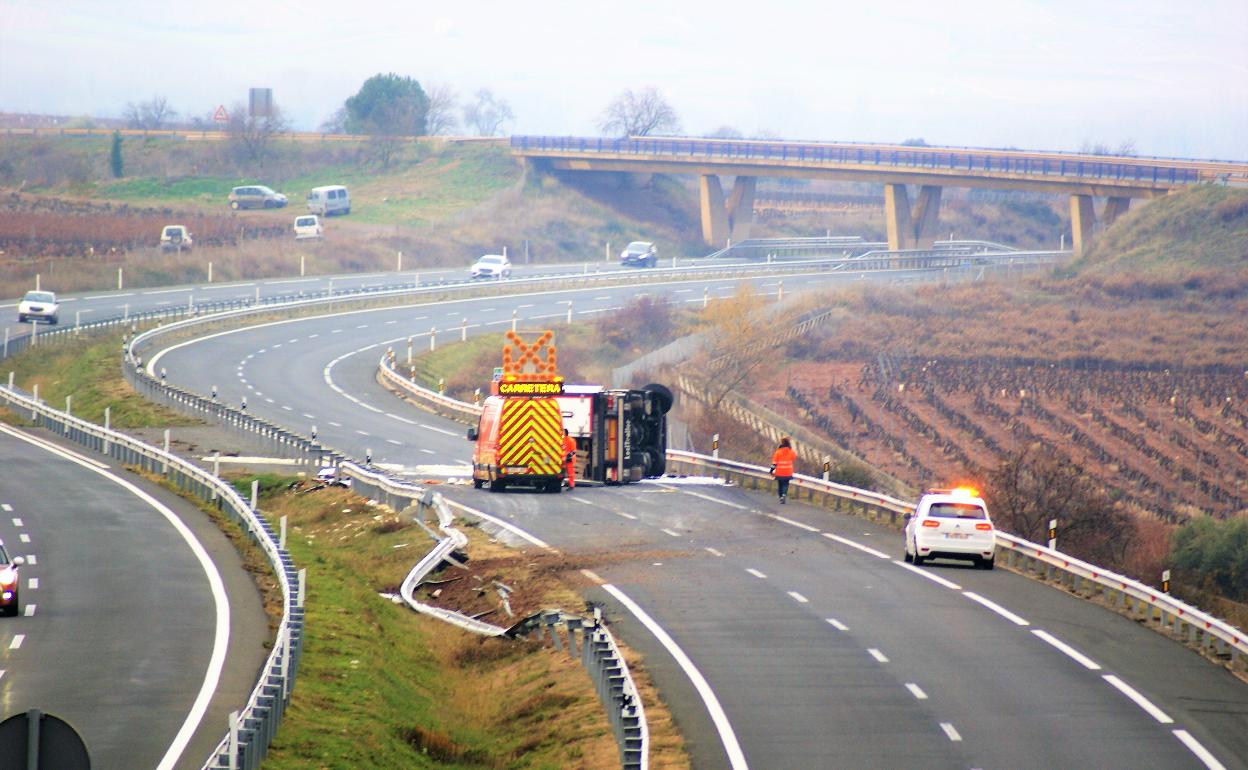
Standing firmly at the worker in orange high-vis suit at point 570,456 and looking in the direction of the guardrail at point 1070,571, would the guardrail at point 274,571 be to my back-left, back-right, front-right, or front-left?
front-right

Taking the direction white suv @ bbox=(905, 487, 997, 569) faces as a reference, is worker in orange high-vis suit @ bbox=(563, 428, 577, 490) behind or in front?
in front

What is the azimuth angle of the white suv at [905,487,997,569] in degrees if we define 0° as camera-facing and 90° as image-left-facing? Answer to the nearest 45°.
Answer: approximately 180°

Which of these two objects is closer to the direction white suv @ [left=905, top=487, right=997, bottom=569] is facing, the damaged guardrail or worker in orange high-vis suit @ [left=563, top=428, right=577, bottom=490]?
the worker in orange high-vis suit

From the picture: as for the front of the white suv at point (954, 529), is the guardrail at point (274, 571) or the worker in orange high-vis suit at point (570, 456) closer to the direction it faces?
the worker in orange high-vis suit

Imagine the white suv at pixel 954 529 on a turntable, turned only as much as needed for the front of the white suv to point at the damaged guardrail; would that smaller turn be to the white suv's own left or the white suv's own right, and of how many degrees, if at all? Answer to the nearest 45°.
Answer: approximately 135° to the white suv's own left

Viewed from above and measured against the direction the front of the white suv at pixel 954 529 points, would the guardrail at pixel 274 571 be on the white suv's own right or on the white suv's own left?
on the white suv's own left
